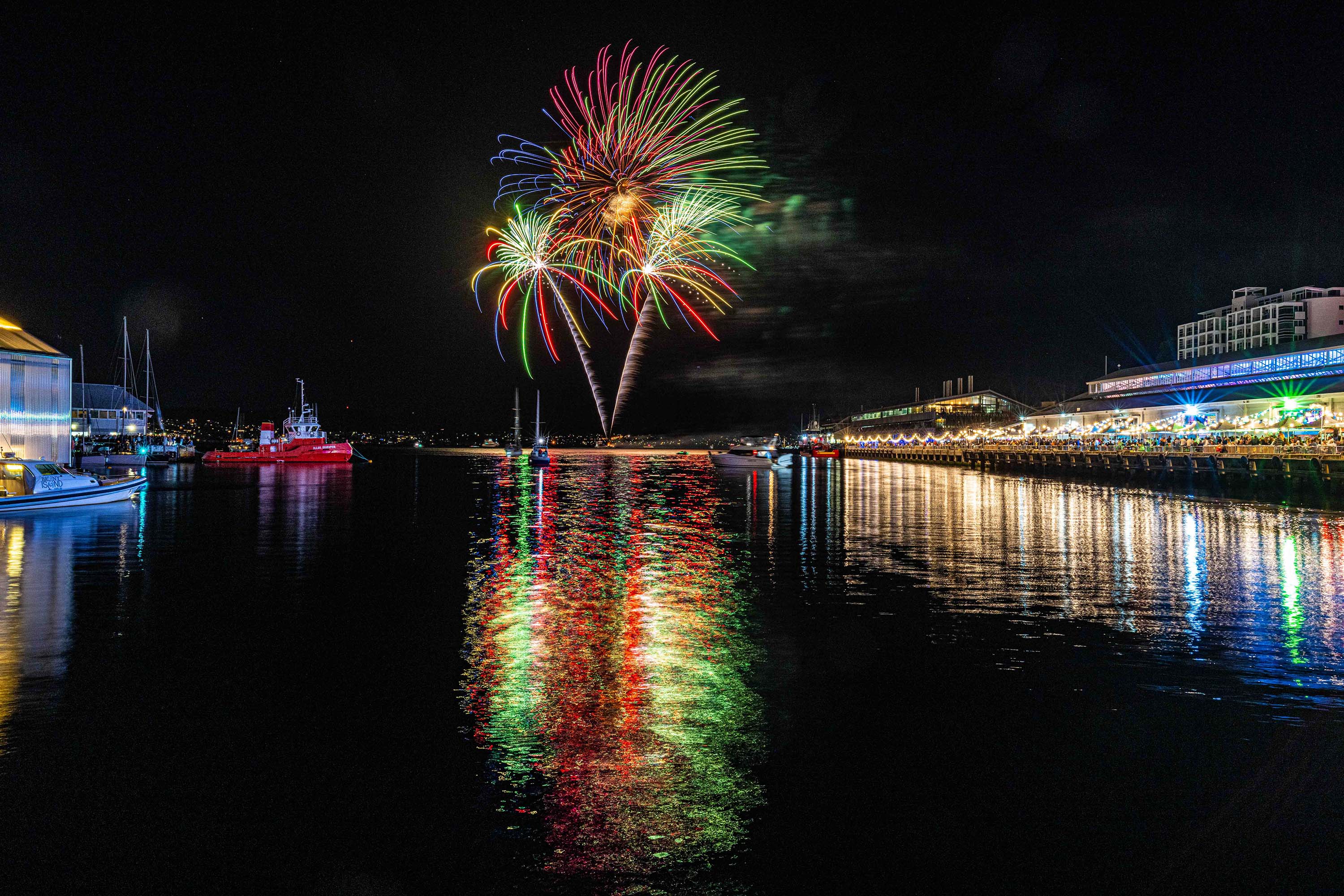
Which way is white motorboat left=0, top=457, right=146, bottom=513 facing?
to the viewer's right

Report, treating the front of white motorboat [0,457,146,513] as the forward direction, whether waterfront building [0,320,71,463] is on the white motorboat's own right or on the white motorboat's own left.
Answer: on the white motorboat's own left
